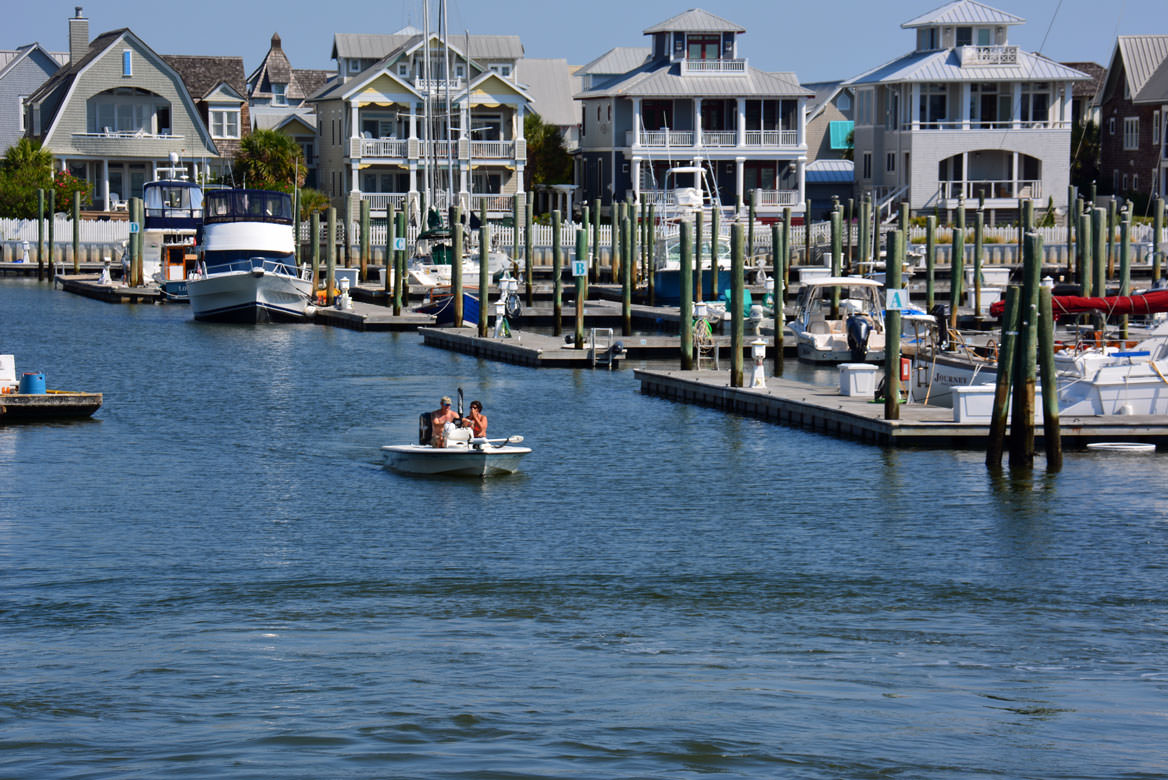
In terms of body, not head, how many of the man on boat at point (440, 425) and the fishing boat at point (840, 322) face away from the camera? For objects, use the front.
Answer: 1

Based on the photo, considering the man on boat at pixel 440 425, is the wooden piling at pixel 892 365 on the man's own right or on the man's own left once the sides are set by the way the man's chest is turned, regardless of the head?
on the man's own left

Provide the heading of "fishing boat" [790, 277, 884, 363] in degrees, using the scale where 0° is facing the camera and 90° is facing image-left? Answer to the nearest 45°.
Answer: approximately 180°

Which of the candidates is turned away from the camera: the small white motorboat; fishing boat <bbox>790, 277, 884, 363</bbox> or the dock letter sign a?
the fishing boat

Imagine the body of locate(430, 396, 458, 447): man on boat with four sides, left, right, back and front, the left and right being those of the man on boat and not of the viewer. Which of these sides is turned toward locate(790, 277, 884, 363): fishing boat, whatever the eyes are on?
left

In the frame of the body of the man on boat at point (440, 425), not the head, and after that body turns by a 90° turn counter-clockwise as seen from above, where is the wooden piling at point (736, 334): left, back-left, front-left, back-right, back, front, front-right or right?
front

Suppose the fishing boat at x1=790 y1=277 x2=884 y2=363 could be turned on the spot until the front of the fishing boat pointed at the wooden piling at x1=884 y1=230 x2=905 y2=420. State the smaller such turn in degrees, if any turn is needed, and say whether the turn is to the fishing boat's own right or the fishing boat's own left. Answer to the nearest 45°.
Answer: approximately 180°

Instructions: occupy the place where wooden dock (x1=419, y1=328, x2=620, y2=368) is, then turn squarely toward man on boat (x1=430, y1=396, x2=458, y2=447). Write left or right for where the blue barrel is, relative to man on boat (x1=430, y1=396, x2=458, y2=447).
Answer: right

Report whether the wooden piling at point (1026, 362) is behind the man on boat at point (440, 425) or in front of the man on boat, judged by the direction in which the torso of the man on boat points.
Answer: in front
